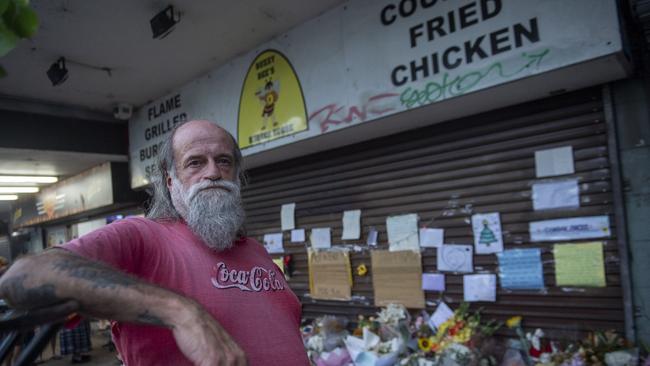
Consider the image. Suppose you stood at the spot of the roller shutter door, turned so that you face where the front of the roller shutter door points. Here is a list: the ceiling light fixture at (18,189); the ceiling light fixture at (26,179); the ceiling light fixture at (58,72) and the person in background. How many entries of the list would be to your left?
0

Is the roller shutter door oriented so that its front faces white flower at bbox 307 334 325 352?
no

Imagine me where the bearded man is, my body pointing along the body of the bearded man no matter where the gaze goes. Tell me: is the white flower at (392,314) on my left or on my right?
on my left

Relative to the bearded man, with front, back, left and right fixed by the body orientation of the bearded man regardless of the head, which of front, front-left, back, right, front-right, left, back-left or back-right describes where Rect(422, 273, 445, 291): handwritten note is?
left

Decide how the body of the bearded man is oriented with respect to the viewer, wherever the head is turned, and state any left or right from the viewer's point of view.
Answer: facing the viewer and to the right of the viewer

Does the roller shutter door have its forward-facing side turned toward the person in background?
no

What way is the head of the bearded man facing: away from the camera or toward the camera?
toward the camera

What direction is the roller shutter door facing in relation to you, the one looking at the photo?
facing the viewer and to the left of the viewer

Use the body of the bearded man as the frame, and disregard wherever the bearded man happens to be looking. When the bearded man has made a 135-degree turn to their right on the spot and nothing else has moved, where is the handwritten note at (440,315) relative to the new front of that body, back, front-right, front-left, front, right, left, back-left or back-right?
back-right

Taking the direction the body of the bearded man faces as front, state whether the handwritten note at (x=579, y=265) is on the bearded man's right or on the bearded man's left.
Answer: on the bearded man's left

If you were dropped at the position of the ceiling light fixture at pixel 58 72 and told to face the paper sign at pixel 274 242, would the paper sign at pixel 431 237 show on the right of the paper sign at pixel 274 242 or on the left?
right

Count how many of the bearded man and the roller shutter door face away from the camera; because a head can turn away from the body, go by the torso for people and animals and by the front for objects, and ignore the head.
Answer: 0

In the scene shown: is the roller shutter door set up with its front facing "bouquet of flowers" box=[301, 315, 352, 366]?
no
